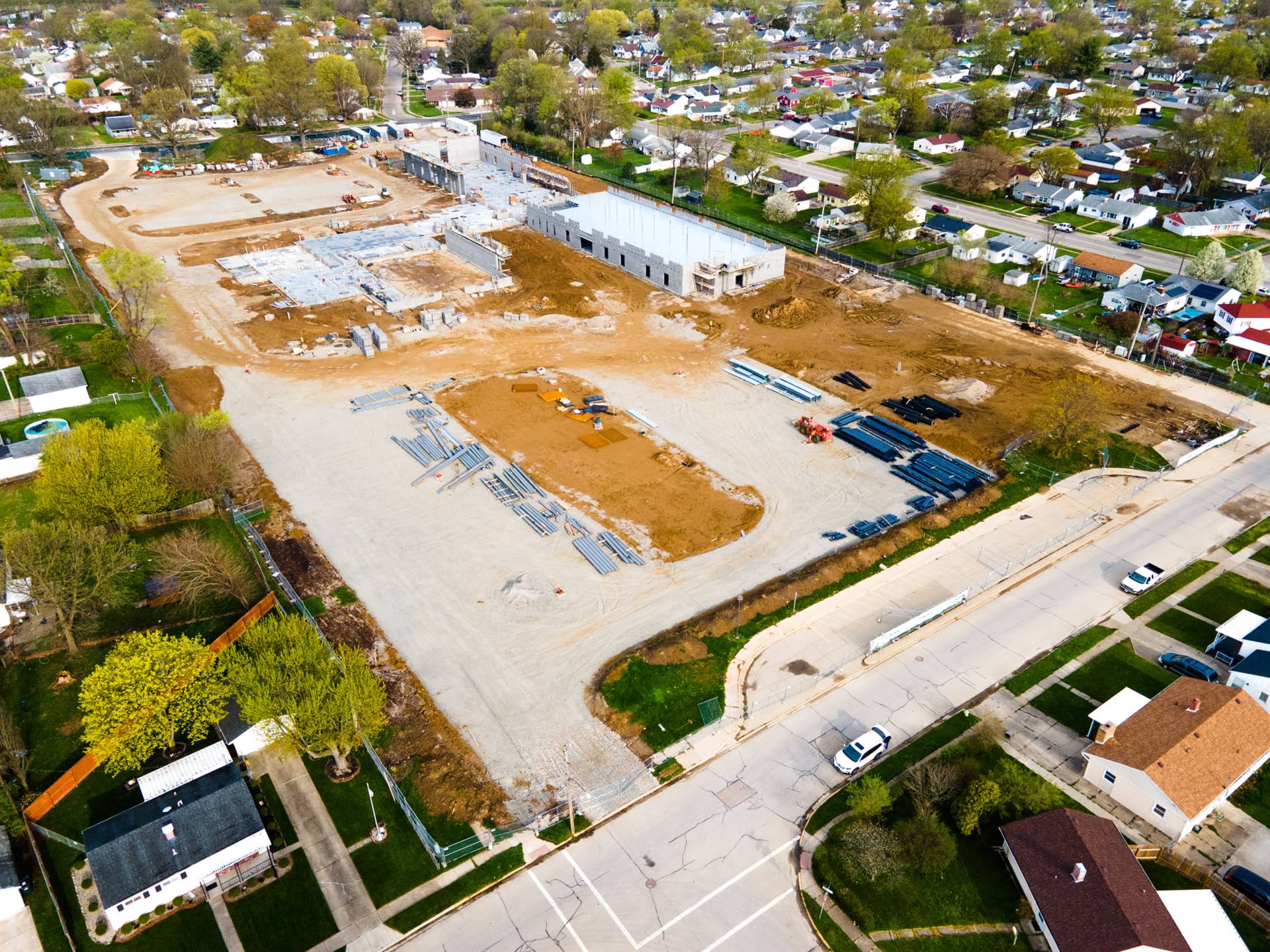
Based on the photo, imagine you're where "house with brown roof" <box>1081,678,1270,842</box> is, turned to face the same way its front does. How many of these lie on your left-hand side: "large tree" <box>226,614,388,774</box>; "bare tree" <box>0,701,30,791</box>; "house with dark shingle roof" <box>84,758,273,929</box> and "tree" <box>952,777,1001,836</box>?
4

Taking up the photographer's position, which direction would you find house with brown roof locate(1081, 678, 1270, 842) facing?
facing away from the viewer and to the left of the viewer

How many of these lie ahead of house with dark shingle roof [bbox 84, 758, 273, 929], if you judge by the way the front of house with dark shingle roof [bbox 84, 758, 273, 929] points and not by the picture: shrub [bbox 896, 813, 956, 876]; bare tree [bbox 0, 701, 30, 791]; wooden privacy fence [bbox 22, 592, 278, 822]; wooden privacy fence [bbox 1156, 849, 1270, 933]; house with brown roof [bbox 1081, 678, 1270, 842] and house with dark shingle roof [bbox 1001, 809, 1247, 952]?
4

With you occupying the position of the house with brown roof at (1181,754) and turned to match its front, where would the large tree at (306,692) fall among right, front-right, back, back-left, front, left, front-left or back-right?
left

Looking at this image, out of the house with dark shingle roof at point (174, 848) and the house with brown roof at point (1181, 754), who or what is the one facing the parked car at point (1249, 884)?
the house with dark shingle roof

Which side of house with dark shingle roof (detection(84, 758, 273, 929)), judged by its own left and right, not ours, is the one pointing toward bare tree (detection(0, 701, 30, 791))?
back

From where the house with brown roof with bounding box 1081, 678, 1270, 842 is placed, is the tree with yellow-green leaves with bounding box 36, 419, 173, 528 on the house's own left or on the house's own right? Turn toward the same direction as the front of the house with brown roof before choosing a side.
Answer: on the house's own left

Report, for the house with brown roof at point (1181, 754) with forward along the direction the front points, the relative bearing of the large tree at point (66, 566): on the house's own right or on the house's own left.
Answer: on the house's own left

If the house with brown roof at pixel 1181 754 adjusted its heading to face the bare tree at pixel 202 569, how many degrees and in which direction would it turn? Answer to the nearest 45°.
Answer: approximately 90° to its left

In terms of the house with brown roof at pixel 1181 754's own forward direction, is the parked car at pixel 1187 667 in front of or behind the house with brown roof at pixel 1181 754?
in front

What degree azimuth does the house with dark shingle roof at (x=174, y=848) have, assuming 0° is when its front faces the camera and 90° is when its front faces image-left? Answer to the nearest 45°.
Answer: approximately 315°
